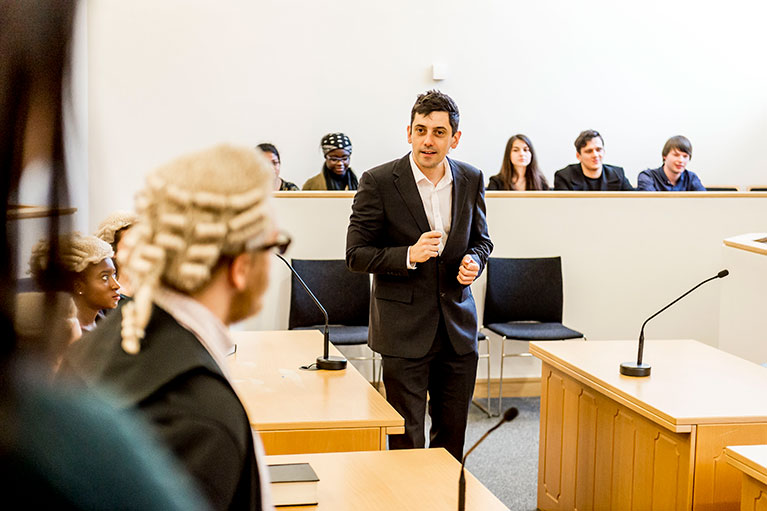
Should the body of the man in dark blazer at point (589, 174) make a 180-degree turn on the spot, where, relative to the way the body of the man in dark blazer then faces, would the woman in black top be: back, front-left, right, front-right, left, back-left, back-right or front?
left

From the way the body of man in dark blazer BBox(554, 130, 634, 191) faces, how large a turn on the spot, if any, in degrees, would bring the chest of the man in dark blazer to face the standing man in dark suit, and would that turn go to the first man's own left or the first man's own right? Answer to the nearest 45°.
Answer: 0° — they already face them

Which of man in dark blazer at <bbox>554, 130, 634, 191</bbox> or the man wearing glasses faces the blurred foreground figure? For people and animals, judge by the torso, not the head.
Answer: the man in dark blazer

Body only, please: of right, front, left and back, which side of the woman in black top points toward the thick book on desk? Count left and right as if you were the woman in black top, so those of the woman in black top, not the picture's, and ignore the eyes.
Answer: front

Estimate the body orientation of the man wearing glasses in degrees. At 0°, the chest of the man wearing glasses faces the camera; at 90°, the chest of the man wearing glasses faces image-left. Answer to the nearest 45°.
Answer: approximately 225°

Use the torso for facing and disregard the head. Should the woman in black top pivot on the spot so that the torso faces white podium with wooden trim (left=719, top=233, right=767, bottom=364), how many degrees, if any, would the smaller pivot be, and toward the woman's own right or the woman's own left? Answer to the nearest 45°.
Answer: approximately 45° to the woman's own left

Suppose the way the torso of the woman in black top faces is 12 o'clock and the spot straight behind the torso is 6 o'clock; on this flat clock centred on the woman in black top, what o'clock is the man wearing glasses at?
The man wearing glasses is roughly at 12 o'clock from the woman in black top.

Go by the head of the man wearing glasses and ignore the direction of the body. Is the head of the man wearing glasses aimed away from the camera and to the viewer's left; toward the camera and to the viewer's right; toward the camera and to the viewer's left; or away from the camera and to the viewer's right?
away from the camera and to the viewer's right

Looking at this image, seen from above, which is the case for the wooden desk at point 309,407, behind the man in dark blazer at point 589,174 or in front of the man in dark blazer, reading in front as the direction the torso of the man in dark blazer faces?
in front

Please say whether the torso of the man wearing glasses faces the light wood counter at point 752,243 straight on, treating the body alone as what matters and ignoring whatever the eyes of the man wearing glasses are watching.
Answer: yes

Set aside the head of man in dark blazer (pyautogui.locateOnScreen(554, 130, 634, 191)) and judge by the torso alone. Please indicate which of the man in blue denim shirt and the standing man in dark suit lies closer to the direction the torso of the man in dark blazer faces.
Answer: the standing man in dark suit
